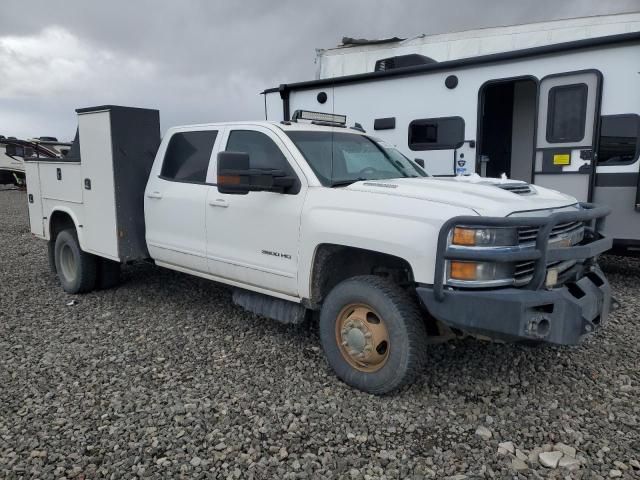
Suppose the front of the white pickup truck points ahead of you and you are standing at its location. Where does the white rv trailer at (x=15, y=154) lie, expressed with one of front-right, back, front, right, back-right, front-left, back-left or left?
back

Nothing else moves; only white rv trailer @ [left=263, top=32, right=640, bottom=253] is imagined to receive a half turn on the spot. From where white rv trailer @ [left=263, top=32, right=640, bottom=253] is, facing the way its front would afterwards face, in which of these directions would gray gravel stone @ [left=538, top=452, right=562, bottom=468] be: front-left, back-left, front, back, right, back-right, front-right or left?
back-left

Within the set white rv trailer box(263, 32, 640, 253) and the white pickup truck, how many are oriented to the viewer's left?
0

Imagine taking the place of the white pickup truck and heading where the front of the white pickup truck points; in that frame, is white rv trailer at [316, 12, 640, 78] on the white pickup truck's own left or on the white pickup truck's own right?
on the white pickup truck's own left

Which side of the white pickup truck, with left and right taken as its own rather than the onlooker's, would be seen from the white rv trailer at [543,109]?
left

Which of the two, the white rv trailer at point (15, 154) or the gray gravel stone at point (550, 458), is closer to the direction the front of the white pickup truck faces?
the gray gravel stone

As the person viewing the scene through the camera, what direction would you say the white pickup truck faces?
facing the viewer and to the right of the viewer

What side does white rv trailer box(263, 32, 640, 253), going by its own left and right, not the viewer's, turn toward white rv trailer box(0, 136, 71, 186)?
back

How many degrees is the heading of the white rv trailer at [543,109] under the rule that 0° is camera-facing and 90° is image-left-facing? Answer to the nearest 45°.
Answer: approximately 315°

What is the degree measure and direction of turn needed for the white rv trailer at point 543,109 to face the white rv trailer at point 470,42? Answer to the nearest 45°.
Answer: approximately 135° to its left

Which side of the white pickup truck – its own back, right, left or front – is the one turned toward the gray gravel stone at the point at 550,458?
front
